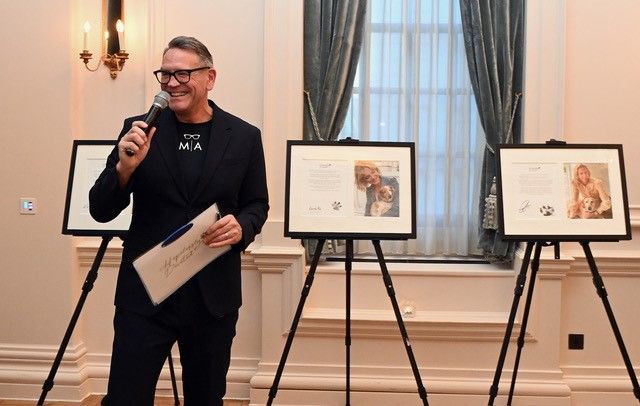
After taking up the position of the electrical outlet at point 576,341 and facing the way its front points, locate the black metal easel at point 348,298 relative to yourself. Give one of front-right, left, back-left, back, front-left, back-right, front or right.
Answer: front-right

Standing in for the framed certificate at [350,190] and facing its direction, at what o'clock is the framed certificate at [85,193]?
the framed certificate at [85,193] is roughly at 3 o'clock from the framed certificate at [350,190].

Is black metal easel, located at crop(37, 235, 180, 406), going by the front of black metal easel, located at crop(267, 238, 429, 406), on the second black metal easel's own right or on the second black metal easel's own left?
on the second black metal easel's own right

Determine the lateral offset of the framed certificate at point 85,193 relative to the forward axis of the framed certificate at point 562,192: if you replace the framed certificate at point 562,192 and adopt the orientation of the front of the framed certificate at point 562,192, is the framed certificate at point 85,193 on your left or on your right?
on your right

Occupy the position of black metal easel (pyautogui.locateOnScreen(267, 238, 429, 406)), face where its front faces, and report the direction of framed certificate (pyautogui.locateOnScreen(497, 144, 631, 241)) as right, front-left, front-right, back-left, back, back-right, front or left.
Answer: left

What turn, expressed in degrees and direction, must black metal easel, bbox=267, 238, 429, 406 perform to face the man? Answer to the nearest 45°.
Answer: approximately 45° to its right

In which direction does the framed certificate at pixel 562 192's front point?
toward the camera

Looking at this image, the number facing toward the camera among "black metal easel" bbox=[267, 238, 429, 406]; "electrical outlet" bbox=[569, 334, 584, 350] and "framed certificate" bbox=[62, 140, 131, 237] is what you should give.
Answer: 3

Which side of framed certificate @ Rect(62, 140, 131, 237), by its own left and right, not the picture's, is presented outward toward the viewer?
front

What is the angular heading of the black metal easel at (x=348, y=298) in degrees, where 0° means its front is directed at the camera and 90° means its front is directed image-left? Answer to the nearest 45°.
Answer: approximately 0°

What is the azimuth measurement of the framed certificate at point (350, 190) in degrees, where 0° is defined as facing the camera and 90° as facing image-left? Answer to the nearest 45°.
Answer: approximately 0°

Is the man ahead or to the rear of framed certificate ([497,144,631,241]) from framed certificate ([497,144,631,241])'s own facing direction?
ahead

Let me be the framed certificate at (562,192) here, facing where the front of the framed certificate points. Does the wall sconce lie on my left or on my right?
on my right
